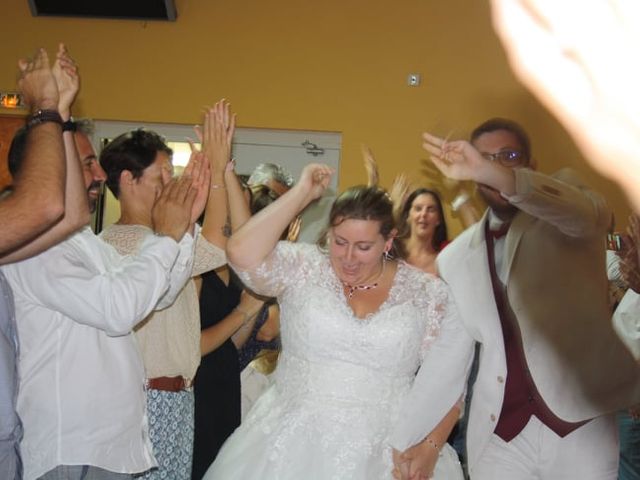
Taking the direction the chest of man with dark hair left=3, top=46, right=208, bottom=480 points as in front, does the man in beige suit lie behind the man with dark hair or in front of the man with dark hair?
in front

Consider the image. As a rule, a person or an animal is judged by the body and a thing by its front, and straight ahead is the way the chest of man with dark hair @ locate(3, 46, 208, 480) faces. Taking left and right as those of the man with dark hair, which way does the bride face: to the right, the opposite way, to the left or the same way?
to the right

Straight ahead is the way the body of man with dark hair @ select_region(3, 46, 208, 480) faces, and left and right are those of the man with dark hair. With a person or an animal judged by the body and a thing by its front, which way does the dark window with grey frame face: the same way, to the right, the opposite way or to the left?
to the right

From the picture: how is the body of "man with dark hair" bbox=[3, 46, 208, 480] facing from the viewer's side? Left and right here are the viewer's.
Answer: facing to the right of the viewer

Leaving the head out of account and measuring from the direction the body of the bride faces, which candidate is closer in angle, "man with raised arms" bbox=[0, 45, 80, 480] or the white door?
the man with raised arms

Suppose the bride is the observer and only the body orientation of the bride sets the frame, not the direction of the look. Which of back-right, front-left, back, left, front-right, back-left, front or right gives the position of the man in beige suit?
left

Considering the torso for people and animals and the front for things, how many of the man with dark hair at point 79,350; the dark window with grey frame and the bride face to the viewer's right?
1

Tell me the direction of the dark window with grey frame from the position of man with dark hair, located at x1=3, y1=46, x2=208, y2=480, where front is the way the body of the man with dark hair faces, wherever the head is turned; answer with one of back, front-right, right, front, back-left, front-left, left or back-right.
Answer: left

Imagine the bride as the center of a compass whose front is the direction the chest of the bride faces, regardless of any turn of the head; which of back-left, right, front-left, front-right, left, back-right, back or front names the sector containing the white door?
back

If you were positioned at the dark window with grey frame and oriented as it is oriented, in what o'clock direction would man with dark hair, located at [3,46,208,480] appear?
The man with dark hair is roughly at 12 o'clock from the dark window with grey frame.

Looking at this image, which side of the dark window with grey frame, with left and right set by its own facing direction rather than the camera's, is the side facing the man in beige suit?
front

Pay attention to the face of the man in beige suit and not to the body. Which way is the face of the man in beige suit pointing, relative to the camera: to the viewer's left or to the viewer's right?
to the viewer's left
